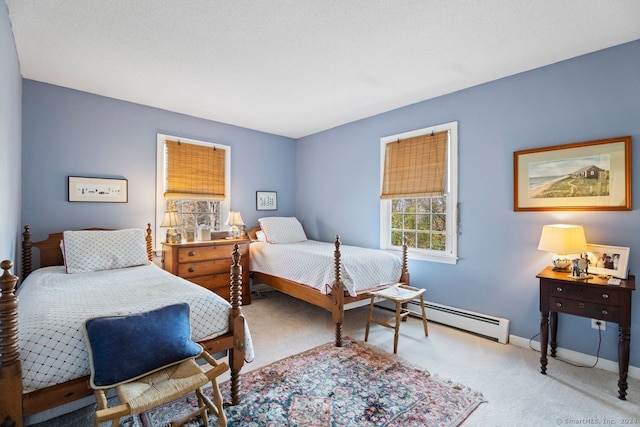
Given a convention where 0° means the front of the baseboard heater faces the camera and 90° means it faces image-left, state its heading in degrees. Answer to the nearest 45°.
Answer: approximately 45°

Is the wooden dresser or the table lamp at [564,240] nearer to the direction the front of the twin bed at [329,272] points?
the table lamp

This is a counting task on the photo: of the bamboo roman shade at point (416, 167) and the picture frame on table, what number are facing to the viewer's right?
0

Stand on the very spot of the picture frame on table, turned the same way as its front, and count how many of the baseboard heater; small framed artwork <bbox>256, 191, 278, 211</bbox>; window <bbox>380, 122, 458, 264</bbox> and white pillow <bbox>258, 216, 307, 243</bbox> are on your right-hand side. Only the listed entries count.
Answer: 4

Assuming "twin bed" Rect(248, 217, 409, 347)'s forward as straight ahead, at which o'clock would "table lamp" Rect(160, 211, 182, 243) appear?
The table lamp is roughly at 5 o'clock from the twin bed.

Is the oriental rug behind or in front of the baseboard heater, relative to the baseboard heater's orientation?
in front

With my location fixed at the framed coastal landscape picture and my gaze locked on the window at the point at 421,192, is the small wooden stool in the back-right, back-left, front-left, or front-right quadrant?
front-left

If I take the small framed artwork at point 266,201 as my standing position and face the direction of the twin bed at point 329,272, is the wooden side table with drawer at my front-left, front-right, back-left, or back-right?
front-left

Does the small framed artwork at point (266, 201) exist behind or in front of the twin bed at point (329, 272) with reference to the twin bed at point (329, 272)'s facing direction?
behind

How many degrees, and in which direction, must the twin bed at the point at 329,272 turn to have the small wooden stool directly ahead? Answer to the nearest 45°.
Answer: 0° — it already faces it

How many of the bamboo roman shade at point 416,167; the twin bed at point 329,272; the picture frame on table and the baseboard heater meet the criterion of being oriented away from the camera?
0

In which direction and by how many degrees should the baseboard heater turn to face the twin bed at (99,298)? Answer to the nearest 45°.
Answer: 0° — it already faces it

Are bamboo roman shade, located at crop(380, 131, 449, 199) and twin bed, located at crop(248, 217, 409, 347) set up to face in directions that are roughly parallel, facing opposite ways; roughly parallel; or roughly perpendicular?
roughly perpendicular

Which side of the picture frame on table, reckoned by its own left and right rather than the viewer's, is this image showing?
front

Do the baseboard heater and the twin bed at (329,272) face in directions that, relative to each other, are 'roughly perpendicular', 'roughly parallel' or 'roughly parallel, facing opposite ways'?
roughly perpendicular
